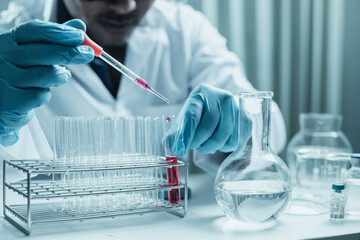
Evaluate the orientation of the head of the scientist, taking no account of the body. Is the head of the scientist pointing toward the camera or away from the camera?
toward the camera

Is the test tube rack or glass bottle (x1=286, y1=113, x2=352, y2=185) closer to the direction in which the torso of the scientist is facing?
the test tube rack

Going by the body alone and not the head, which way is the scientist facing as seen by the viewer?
toward the camera

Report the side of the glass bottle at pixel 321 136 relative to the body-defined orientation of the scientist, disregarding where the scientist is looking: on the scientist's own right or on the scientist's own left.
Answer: on the scientist's own left

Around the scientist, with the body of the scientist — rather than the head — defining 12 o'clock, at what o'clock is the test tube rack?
The test tube rack is roughly at 12 o'clock from the scientist.
